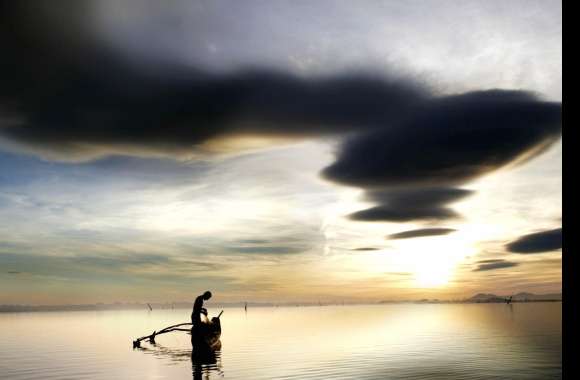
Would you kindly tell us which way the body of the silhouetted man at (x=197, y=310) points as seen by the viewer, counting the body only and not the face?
to the viewer's right
